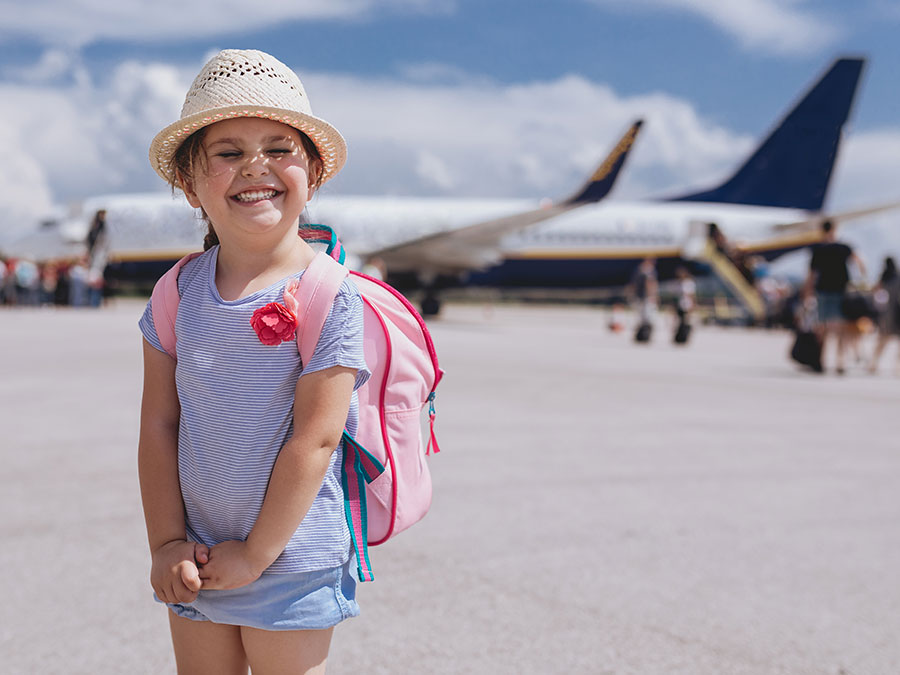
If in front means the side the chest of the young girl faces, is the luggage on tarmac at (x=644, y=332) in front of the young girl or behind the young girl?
behind

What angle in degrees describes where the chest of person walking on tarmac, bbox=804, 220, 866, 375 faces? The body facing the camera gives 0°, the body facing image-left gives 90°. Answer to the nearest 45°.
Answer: approximately 180°

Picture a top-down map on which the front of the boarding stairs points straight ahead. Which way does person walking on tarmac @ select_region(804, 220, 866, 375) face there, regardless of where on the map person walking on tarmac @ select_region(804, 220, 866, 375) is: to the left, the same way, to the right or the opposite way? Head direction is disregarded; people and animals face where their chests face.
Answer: to the left

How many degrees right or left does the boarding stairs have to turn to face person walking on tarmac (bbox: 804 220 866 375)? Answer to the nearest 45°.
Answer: approximately 90° to its right

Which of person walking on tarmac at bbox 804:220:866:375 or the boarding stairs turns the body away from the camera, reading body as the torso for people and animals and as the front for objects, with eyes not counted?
the person walking on tarmac

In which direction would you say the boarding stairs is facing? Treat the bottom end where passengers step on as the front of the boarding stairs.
to the viewer's right

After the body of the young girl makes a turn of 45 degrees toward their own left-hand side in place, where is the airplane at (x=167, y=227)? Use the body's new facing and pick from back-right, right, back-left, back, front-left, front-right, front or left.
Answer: back-left

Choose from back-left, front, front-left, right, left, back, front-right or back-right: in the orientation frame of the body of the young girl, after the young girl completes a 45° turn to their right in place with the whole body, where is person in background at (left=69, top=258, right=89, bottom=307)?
back-right

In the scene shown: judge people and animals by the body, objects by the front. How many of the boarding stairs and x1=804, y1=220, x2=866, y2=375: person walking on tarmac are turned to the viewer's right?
1

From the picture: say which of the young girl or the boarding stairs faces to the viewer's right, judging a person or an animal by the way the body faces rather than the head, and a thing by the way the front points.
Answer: the boarding stairs
